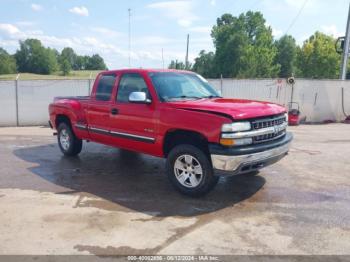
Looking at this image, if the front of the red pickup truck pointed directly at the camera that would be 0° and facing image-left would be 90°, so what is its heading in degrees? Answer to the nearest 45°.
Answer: approximately 315°

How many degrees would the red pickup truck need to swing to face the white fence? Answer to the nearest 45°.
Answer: approximately 135° to its left
